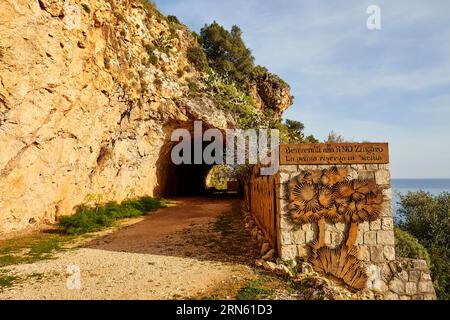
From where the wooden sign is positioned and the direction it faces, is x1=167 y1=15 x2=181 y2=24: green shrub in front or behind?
behind

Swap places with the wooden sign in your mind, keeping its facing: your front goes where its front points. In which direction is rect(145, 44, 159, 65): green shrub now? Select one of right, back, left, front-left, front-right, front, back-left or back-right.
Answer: back-right

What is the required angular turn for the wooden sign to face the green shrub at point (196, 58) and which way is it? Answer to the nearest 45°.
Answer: approximately 135° to its right

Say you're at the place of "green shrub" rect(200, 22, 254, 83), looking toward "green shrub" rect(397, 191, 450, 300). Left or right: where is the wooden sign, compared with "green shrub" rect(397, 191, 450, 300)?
right

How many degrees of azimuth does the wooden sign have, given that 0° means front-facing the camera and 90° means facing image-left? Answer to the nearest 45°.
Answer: approximately 0°

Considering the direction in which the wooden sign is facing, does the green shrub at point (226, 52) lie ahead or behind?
behind
